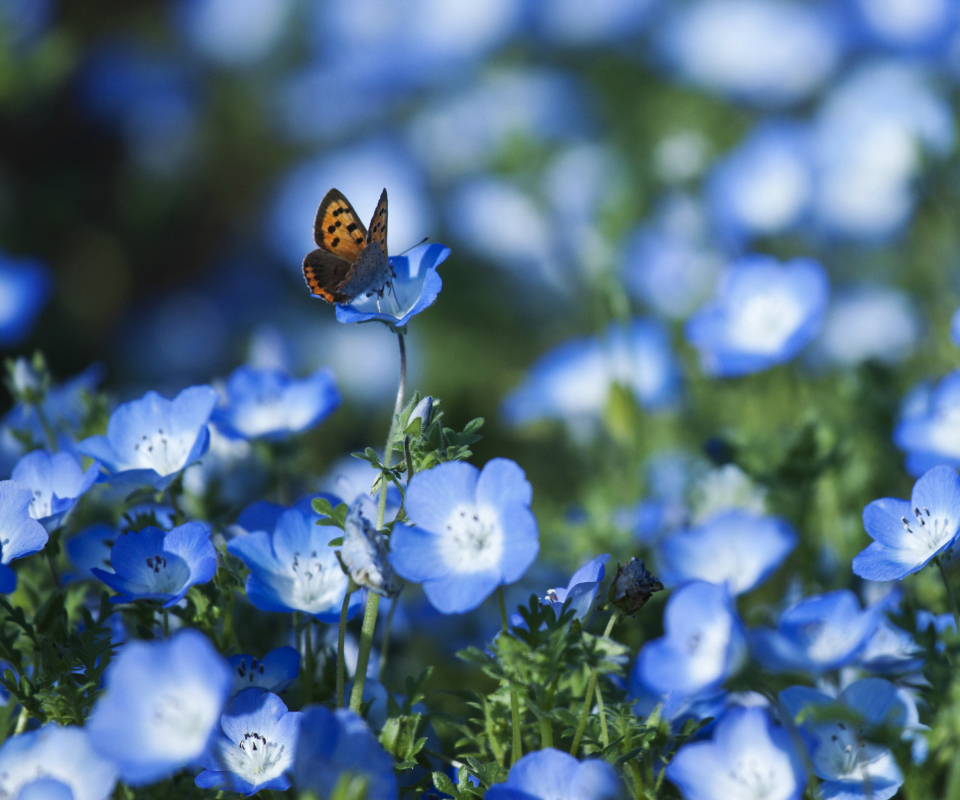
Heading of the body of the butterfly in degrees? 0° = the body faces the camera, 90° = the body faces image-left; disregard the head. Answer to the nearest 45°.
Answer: approximately 225°

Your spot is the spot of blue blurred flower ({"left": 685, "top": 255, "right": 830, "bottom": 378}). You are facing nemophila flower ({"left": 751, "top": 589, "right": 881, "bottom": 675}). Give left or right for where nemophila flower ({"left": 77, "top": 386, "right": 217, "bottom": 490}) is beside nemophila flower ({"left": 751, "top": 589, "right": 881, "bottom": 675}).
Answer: right
